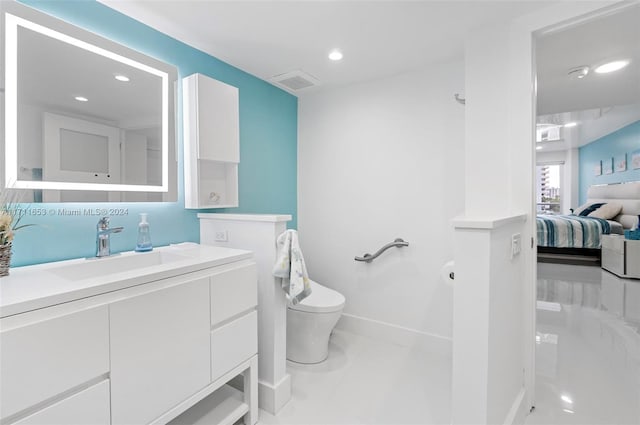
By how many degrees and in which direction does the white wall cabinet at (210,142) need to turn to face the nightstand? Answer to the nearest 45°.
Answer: approximately 45° to its left

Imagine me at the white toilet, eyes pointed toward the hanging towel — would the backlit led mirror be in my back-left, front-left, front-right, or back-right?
front-right

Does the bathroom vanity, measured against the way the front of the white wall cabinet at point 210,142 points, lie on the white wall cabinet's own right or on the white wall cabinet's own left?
on the white wall cabinet's own right

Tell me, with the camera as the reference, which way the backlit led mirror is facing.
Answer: facing the viewer and to the right of the viewer

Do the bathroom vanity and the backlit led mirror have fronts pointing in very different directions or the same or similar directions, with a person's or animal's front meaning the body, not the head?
same or similar directions

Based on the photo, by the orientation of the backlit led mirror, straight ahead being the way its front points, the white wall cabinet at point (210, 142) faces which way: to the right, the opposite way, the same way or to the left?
the same way

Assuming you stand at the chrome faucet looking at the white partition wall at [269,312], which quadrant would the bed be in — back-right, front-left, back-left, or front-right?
front-left

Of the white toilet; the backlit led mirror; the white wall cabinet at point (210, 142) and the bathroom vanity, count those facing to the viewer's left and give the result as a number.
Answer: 0

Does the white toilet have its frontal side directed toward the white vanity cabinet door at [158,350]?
no

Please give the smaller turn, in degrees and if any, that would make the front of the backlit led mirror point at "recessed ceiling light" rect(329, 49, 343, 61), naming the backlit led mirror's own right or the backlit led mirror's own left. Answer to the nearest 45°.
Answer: approximately 45° to the backlit led mirror's own left

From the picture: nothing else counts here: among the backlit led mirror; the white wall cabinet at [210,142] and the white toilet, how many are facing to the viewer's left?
0

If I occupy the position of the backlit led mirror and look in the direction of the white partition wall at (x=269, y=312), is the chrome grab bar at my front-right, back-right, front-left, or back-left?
front-left

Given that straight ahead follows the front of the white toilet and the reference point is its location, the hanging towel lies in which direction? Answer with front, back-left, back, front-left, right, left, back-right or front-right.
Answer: front-right

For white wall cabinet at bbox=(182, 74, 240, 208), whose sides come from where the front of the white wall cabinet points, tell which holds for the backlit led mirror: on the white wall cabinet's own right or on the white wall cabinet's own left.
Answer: on the white wall cabinet's own right

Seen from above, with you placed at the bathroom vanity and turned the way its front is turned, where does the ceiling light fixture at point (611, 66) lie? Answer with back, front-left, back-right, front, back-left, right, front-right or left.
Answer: front-left

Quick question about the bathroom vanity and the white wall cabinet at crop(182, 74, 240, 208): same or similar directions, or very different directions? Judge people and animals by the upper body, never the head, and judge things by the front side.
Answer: same or similar directions

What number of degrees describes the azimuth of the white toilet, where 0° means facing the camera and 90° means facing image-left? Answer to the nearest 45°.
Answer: approximately 315°

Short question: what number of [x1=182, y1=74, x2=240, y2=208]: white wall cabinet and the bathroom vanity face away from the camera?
0
